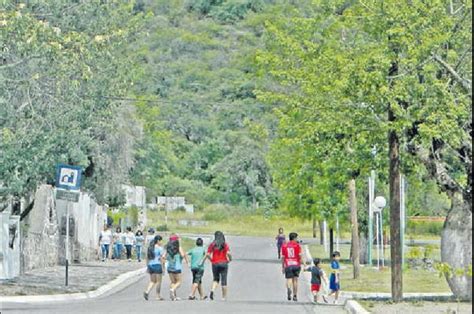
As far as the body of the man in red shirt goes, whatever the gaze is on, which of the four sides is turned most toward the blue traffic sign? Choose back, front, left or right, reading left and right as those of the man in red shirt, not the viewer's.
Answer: left

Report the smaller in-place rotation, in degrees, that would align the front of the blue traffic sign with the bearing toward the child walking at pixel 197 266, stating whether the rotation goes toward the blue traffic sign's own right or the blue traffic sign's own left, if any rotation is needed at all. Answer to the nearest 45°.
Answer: approximately 45° to the blue traffic sign's own left

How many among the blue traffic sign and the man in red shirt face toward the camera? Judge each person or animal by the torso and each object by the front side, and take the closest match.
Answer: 1

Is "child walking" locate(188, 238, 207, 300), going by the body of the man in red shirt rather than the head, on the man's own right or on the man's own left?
on the man's own left

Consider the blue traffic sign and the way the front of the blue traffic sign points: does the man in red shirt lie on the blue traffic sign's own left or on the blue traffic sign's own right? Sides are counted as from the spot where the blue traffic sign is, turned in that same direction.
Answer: on the blue traffic sign's own left

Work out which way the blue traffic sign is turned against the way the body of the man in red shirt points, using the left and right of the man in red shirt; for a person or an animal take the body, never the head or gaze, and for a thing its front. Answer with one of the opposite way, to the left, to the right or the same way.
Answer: the opposite way

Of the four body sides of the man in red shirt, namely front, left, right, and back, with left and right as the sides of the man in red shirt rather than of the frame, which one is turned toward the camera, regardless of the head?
back

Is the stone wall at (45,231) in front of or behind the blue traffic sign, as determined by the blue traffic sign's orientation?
behind

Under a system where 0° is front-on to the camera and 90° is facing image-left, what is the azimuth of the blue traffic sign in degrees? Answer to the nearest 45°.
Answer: approximately 0°

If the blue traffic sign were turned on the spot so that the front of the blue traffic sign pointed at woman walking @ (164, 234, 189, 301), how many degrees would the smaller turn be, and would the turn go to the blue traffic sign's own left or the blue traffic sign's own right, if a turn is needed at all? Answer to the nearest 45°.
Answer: approximately 45° to the blue traffic sign's own left

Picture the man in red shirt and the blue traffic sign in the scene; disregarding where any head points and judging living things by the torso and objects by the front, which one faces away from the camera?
the man in red shirt
